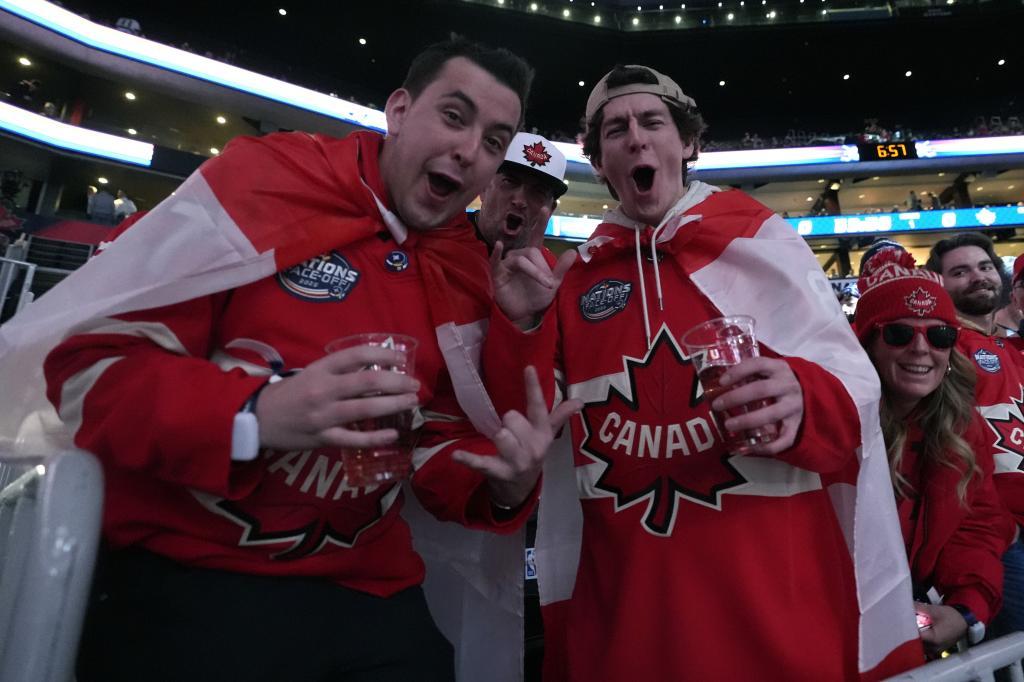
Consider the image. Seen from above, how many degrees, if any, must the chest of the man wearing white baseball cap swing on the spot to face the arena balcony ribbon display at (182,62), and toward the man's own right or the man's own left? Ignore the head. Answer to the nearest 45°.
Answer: approximately 135° to the man's own right

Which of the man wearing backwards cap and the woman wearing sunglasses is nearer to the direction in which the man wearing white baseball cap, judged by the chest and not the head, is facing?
the man wearing backwards cap

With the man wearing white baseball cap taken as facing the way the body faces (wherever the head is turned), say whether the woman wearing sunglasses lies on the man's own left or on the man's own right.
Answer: on the man's own left

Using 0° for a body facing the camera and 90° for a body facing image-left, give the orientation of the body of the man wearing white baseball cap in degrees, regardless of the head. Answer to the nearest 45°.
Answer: approximately 0°

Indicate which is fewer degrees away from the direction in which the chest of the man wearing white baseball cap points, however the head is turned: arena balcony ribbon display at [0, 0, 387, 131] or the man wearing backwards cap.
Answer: the man wearing backwards cap

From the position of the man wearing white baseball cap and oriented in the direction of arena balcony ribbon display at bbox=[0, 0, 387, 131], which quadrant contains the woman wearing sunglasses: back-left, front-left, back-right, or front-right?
back-right
